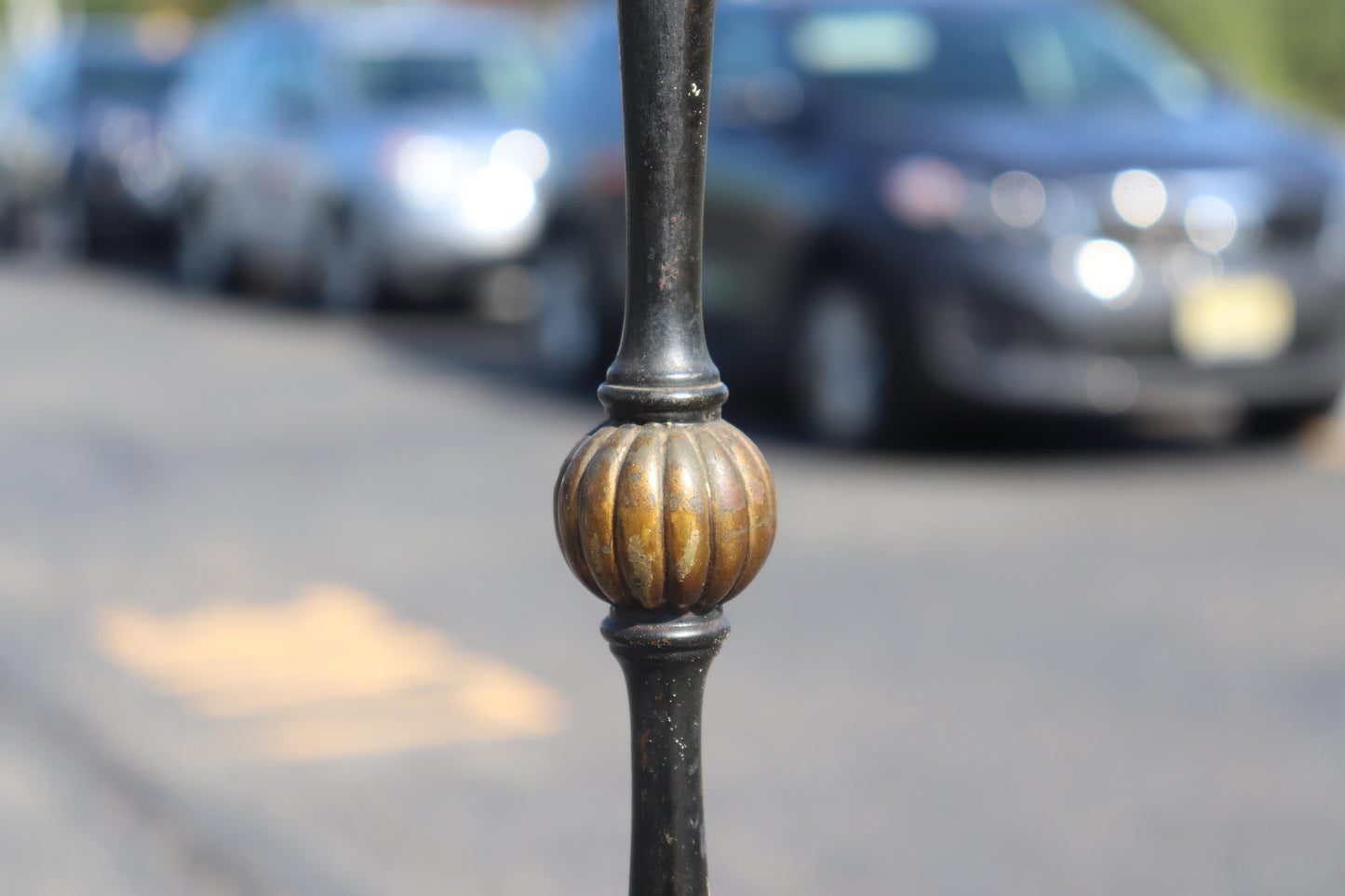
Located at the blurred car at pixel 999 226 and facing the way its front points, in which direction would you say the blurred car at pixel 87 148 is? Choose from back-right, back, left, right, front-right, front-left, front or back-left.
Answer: back

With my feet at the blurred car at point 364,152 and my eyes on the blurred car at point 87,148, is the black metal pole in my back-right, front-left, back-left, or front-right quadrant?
back-left

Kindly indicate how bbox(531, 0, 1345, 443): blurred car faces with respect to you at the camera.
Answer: facing the viewer and to the right of the viewer

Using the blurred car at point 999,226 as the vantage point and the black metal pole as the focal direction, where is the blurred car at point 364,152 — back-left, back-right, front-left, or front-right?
back-right

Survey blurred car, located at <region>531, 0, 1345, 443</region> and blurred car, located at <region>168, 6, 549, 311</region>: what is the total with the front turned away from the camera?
0

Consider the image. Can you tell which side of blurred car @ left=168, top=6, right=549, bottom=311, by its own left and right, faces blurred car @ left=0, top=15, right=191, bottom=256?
back

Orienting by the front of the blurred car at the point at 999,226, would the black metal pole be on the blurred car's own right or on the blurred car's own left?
on the blurred car's own right

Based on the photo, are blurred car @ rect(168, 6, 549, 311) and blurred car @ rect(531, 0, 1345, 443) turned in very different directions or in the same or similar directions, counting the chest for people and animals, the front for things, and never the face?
same or similar directions

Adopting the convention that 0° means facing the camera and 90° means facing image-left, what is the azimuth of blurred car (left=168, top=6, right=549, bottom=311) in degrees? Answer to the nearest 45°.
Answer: approximately 315°

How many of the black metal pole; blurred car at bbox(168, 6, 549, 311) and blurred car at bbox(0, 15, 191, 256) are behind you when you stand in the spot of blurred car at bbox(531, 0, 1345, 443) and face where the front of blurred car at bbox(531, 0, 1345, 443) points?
2

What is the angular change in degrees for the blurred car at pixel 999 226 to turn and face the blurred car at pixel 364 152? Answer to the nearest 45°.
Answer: approximately 180°
